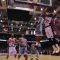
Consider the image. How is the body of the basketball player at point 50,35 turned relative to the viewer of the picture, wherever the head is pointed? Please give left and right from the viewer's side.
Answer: facing to the left of the viewer
